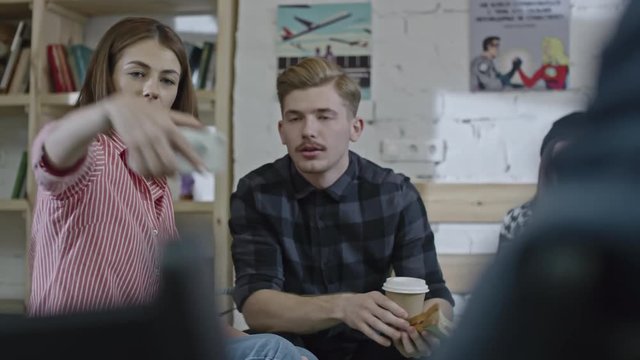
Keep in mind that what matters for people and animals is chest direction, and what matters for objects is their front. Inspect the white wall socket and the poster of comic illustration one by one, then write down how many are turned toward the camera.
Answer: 2

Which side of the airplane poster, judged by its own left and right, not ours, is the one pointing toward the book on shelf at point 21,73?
right

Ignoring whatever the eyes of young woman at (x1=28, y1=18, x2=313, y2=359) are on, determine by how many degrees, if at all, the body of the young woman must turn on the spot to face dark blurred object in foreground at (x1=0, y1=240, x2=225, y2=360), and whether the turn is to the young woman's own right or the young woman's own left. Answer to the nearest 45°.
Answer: approximately 45° to the young woman's own right

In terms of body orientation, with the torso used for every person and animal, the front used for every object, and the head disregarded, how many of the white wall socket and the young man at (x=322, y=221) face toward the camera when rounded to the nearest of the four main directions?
2

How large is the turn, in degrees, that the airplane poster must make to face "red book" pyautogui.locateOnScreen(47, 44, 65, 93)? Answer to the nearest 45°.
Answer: approximately 90° to its right

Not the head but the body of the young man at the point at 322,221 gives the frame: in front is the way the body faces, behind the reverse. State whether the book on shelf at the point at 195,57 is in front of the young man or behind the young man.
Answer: behind
